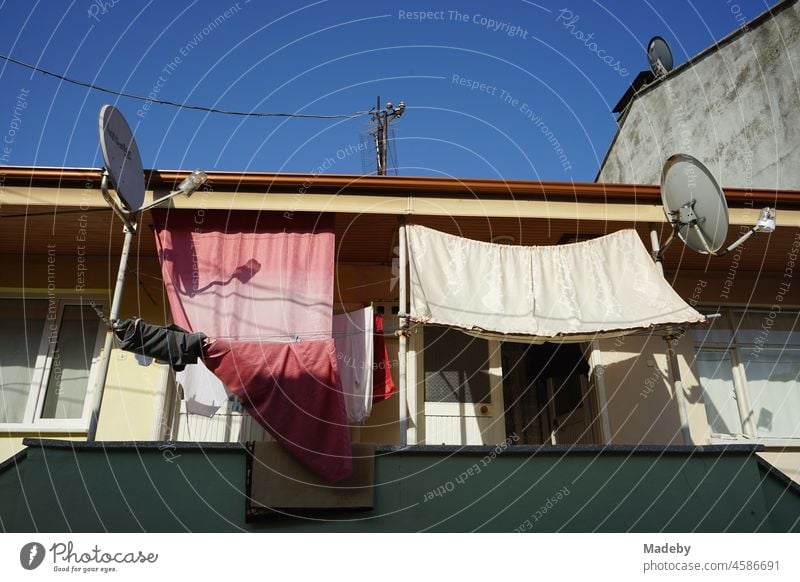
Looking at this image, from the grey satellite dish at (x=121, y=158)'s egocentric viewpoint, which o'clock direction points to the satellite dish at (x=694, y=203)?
The satellite dish is roughly at 11 o'clock from the grey satellite dish.

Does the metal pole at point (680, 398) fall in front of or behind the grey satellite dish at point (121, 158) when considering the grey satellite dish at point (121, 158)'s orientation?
in front

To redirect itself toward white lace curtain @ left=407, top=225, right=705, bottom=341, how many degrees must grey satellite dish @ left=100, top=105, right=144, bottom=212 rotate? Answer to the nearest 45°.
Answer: approximately 45° to its left

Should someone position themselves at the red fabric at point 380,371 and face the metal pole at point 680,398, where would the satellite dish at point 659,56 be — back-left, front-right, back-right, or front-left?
front-left

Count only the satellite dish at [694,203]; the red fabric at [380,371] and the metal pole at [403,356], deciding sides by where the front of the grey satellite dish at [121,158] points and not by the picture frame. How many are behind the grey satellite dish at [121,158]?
0

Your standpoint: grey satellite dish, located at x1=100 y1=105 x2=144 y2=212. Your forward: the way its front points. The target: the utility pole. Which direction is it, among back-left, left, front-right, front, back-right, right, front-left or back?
left

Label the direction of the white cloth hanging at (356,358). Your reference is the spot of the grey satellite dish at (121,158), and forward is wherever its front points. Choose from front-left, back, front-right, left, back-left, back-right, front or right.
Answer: front-left

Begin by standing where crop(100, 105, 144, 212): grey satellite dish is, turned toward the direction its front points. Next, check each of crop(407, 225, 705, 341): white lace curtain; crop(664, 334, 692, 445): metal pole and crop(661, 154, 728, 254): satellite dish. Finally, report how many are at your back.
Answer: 0
